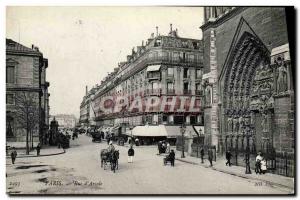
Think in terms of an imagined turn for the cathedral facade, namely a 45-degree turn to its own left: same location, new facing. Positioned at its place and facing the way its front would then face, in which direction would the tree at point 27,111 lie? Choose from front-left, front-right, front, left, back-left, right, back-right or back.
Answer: right

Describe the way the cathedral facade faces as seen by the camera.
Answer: facing the viewer and to the left of the viewer

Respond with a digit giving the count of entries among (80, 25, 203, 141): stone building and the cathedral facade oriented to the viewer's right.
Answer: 0

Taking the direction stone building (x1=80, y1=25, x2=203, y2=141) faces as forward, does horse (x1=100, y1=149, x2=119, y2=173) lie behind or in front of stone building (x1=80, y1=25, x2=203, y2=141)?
in front

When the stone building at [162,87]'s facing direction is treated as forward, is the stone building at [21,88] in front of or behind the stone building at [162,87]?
in front

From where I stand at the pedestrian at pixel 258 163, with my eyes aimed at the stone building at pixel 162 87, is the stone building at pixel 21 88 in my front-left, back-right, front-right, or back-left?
front-left

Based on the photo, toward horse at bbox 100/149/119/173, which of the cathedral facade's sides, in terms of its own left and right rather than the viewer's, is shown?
front
